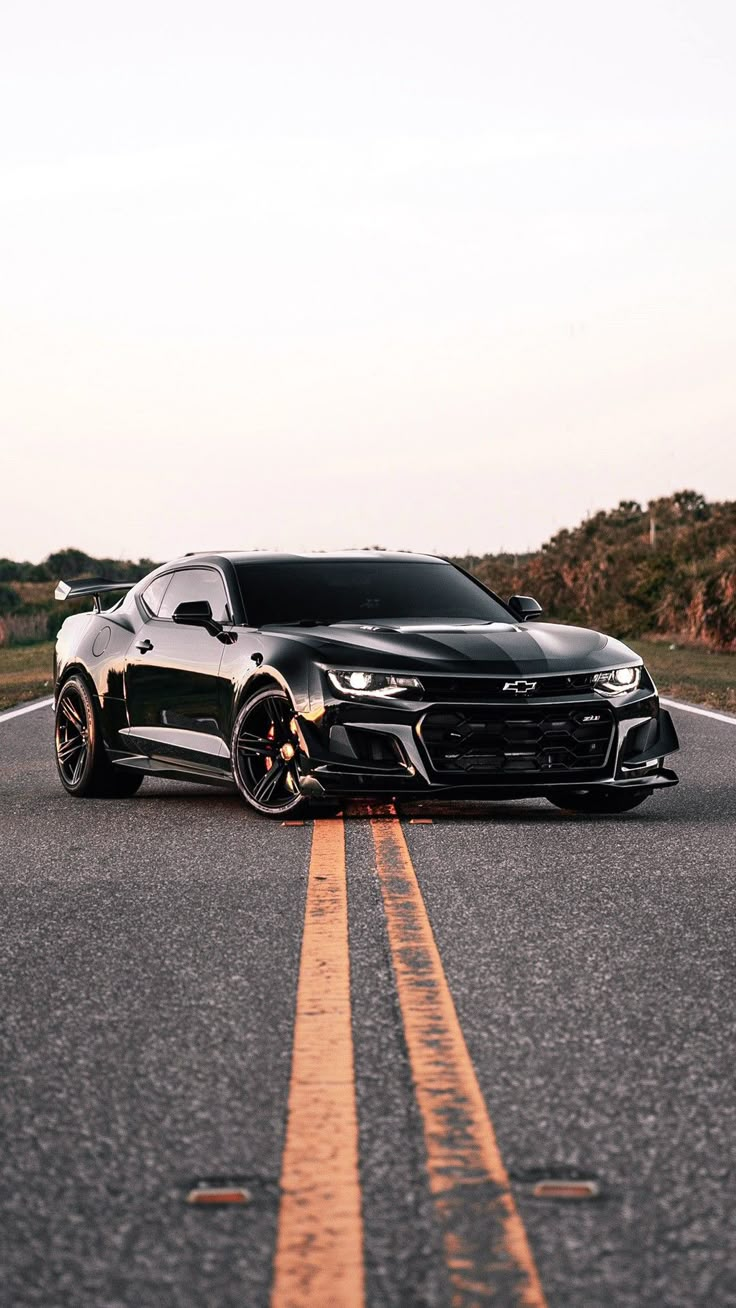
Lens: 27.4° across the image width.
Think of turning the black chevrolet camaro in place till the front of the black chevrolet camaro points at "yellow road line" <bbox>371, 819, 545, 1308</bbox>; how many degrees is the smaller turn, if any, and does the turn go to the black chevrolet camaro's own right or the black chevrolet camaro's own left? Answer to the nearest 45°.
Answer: approximately 45° to the black chevrolet camaro's own right

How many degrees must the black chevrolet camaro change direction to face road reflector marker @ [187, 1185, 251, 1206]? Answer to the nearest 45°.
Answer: approximately 45° to its right

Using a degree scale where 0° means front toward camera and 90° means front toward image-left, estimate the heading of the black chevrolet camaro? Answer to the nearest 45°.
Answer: approximately 315°

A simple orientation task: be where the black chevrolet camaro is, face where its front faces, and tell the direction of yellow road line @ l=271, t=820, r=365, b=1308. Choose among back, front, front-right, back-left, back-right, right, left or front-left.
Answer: front-right

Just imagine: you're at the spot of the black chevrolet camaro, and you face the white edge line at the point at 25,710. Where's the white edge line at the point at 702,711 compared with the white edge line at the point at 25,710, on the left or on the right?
right

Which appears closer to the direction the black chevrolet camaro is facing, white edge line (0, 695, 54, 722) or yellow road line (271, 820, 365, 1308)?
the yellow road line

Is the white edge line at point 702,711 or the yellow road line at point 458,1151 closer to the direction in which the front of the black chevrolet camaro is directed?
the yellow road line

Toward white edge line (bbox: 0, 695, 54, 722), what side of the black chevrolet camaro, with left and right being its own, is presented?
back
